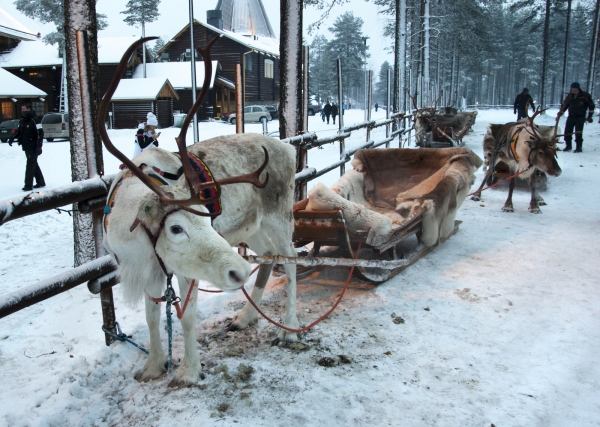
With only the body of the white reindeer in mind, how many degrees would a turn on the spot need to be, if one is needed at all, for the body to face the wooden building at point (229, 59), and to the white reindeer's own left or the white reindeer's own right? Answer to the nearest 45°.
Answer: approximately 135° to the white reindeer's own right

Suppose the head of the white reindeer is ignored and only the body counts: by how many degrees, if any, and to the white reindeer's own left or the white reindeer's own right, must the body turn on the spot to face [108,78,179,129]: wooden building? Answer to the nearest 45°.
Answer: approximately 135° to the white reindeer's own right

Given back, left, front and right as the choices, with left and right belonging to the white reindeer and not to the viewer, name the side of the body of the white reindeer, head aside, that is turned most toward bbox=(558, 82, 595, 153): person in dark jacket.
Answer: back

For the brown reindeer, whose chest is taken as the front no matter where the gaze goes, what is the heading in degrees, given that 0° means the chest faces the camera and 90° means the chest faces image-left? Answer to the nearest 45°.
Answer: approximately 315°

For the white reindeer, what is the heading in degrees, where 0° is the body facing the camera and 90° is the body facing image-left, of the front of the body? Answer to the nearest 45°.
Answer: approximately 45°

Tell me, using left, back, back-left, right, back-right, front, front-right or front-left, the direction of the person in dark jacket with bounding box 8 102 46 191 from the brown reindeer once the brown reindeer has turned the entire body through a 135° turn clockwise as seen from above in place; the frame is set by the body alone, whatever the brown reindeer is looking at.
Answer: front

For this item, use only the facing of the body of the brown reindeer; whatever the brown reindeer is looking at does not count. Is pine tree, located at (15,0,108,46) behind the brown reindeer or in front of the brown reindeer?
behind

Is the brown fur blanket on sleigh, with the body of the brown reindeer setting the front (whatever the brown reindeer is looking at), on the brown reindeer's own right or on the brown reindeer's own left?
on the brown reindeer's own right

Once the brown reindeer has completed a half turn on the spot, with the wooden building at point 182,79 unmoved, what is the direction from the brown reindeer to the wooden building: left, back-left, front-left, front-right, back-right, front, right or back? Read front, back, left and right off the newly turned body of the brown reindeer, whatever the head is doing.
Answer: front
